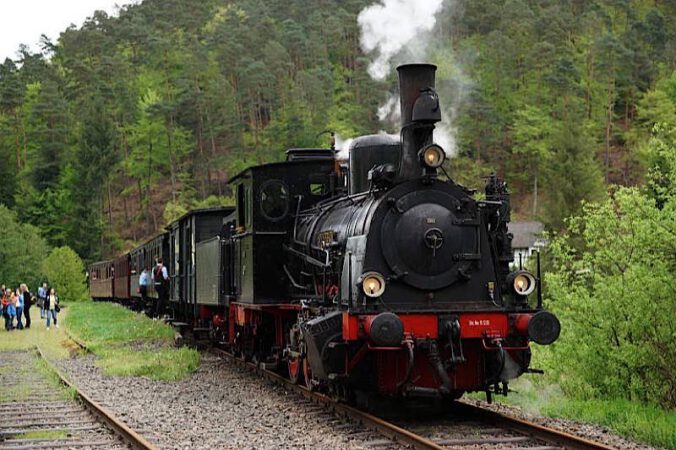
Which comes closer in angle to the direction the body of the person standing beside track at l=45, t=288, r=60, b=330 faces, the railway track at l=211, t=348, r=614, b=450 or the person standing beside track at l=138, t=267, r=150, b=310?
the railway track

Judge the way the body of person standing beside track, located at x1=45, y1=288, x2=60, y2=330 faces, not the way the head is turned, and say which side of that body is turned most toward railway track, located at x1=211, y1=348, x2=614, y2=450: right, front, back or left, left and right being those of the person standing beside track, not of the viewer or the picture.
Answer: front

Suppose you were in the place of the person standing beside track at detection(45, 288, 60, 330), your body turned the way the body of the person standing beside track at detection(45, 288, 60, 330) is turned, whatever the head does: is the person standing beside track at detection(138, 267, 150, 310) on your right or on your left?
on your left

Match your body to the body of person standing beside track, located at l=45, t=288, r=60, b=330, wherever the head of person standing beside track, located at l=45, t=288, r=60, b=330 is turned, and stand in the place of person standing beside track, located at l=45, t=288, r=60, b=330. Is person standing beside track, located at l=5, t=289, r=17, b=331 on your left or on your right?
on your right

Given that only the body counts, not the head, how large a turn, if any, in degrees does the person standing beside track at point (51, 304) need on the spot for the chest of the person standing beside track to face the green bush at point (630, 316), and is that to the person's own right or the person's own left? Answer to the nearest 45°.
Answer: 0° — they already face it

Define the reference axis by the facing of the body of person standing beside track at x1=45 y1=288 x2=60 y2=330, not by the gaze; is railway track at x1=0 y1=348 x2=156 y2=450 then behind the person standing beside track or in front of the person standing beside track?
in front

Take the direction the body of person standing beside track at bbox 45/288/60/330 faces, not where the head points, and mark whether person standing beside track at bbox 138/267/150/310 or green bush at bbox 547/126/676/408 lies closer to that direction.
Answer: the green bush

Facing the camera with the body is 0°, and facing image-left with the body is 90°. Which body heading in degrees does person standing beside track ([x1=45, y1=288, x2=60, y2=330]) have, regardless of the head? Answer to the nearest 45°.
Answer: approximately 0°
